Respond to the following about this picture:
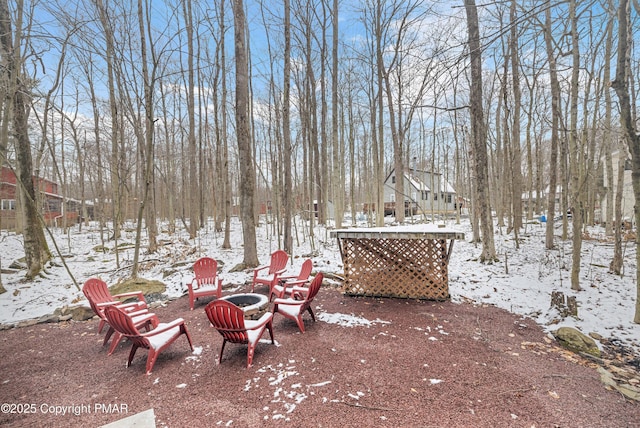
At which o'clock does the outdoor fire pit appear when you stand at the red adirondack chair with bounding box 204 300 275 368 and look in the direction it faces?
The outdoor fire pit is roughly at 11 o'clock from the red adirondack chair.

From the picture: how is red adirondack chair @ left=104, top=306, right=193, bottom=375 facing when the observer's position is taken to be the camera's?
facing away from the viewer and to the right of the viewer

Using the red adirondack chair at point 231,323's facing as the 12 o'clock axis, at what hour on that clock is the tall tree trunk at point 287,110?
The tall tree trunk is roughly at 11 o'clock from the red adirondack chair.

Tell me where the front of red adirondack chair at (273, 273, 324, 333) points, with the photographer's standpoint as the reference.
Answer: facing away from the viewer and to the left of the viewer

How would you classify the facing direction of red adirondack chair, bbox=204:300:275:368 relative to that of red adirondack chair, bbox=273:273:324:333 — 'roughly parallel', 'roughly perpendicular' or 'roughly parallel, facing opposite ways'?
roughly perpendicular

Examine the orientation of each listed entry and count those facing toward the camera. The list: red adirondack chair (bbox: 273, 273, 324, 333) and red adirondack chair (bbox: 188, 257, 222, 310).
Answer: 1

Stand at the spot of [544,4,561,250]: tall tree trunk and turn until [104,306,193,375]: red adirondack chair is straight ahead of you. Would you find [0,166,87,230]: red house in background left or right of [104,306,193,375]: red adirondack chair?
right

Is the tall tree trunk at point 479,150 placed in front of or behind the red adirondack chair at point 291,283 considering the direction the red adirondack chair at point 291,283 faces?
behind

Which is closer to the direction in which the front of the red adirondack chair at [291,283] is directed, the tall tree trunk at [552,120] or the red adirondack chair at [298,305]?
the red adirondack chair

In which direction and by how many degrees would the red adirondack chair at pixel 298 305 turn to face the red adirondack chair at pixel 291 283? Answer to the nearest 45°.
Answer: approximately 45° to its right

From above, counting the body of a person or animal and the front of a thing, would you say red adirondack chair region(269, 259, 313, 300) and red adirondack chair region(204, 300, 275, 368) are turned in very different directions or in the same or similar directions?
very different directions

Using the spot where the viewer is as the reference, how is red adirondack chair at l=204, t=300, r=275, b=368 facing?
facing away from the viewer and to the right of the viewer
